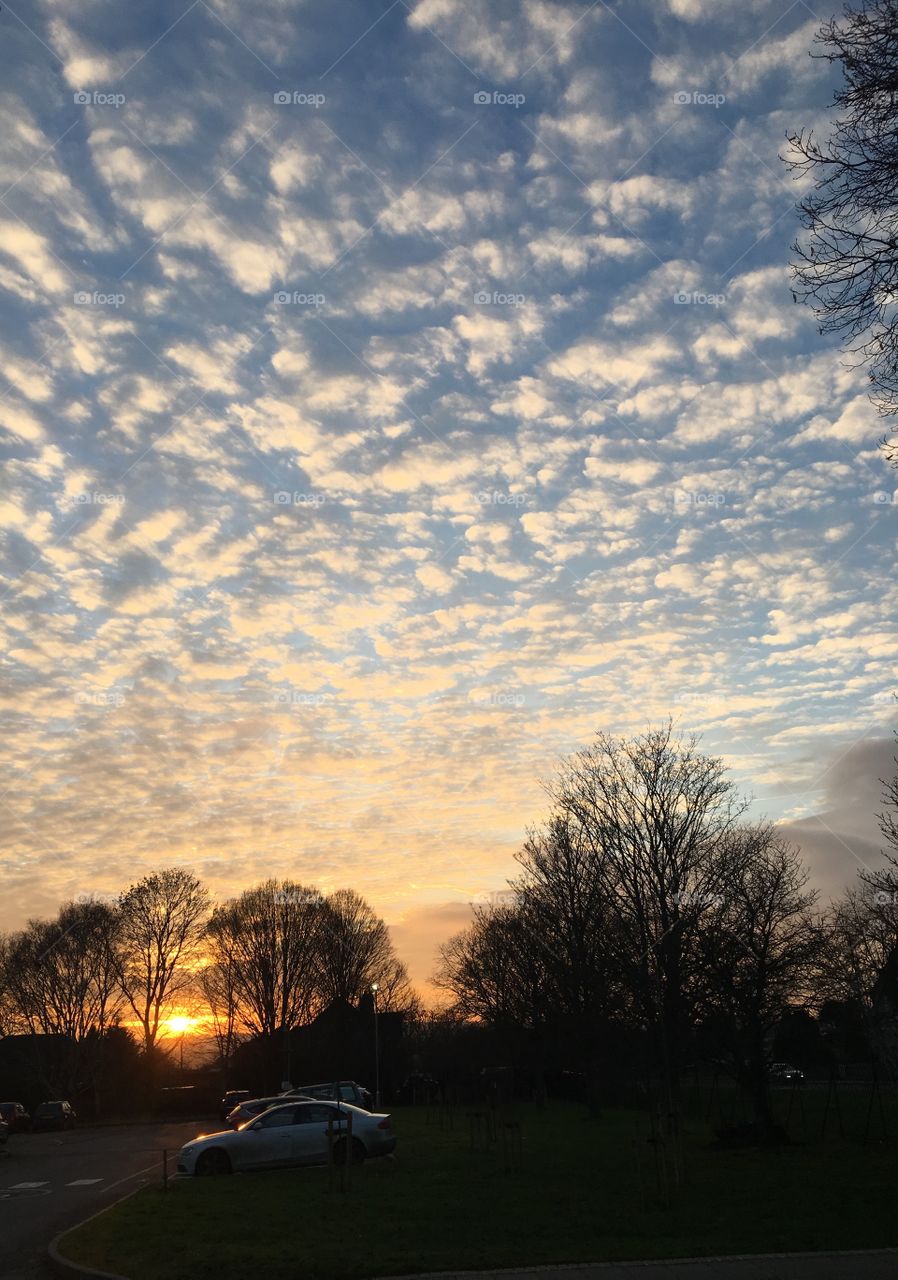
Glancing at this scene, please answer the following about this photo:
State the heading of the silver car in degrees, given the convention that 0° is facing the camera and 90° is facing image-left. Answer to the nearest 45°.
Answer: approximately 90°

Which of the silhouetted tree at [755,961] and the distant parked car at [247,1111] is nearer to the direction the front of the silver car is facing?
the distant parked car

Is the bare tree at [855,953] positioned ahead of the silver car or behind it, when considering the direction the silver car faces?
behind

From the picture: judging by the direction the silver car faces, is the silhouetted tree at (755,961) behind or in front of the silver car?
behind
